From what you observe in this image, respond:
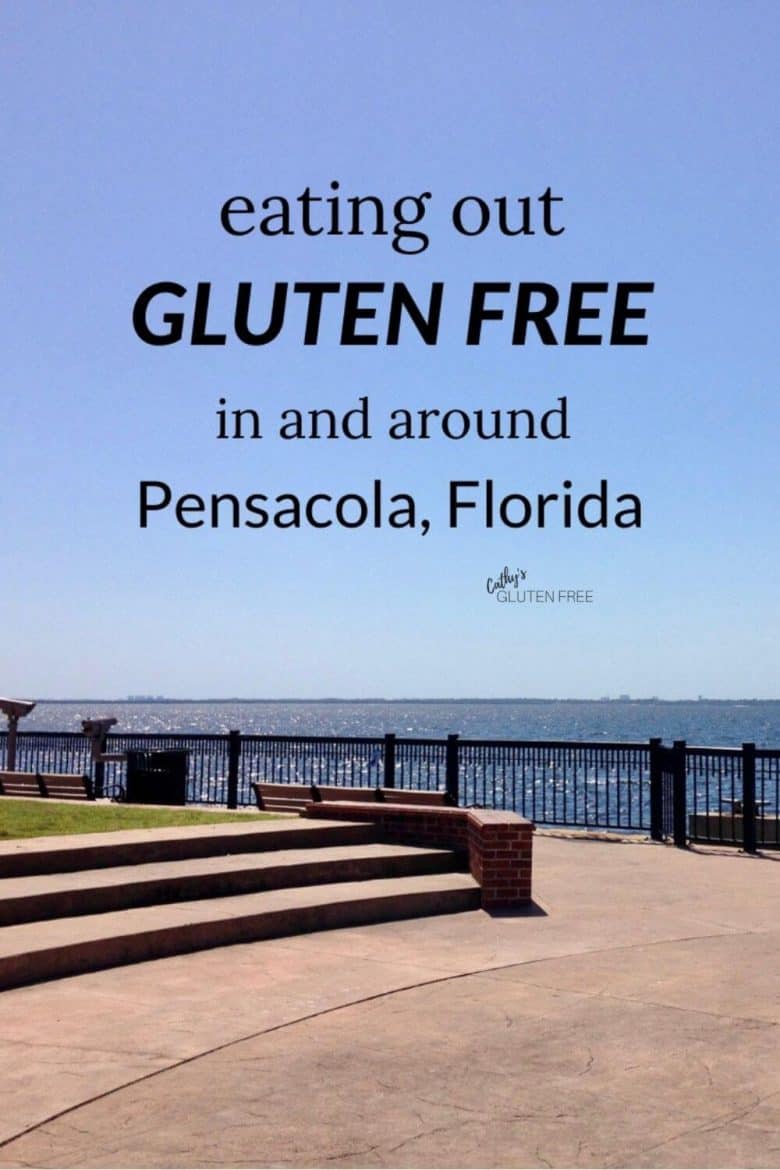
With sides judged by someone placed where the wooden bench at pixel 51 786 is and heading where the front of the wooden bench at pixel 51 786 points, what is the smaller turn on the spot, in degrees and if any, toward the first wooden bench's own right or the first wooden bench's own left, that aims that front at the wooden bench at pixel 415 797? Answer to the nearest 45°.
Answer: approximately 135° to the first wooden bench's own right

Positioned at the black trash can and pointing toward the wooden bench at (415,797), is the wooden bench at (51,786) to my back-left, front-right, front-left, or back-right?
back-right

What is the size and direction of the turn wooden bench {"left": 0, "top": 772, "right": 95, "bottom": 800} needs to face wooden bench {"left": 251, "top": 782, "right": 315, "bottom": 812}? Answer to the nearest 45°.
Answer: approximately 135° to its right

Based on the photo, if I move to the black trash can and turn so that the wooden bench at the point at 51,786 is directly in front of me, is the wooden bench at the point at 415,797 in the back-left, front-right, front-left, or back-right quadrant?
back-left

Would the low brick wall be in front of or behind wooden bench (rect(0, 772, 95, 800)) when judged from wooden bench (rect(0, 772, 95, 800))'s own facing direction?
behind

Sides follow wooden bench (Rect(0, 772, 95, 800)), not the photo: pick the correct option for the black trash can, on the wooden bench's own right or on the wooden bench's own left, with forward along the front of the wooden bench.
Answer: on the wooden bench's own right

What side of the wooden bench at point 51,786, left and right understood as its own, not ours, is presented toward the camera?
back
